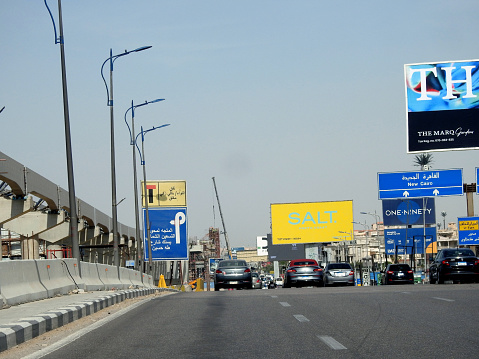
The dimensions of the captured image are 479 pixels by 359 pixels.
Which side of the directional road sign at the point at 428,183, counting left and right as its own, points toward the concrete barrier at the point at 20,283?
front

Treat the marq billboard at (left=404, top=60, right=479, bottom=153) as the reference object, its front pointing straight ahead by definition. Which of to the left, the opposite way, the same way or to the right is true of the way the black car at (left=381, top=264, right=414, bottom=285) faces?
the opposite way

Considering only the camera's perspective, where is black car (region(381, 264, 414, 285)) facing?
facing away from the viewer

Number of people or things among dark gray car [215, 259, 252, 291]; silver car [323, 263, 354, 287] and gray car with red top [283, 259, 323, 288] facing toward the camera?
0

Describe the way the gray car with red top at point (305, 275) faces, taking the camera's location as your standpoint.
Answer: facing away from the viewer

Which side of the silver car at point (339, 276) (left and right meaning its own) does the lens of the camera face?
back

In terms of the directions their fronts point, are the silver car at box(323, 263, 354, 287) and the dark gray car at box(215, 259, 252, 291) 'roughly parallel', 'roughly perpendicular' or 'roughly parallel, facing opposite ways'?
roughly parallel

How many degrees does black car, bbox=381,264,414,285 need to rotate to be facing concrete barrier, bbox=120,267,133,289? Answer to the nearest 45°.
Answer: approximately 135° to its left

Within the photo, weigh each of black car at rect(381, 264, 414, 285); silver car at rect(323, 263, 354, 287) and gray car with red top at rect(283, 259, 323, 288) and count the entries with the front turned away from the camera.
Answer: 3

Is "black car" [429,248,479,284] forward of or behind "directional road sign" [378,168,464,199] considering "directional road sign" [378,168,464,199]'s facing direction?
forward

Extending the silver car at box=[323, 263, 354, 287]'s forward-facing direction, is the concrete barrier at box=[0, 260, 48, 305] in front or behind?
behind

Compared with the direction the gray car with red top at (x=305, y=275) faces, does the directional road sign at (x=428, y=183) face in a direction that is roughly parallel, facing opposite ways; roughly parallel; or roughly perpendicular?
roughly parallel, facing opposite ways

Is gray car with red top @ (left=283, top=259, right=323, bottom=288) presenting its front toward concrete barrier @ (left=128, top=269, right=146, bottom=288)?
no

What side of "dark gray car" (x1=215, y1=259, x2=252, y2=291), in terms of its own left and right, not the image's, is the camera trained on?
back

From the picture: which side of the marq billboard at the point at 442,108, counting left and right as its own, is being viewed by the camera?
front

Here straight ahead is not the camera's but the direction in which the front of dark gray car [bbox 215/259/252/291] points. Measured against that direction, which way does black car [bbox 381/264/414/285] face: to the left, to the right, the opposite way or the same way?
the same way
